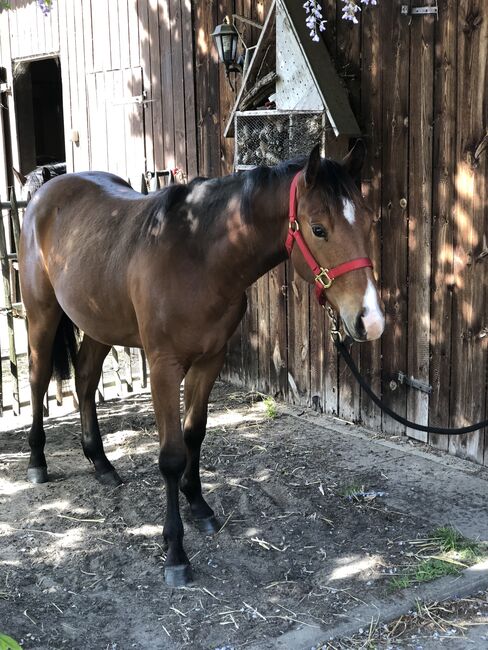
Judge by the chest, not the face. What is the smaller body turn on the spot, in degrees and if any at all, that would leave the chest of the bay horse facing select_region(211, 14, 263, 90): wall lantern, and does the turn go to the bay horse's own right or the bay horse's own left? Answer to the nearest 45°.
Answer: approximately 135° to the bay horse's own left

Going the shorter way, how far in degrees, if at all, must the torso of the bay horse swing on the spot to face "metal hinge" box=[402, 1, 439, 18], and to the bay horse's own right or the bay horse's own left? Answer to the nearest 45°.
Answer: approximately 90° to the bay horse's own left

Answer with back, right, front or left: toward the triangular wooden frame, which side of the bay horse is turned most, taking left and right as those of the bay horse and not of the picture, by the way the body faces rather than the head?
left

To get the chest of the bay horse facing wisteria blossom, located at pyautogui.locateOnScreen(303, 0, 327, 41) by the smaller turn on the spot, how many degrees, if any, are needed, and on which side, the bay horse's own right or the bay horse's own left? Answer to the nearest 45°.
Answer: approximately 90° to the bay horse's own left

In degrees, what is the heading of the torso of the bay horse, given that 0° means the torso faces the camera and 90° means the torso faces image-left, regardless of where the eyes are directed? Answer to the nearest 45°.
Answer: approximately 315°

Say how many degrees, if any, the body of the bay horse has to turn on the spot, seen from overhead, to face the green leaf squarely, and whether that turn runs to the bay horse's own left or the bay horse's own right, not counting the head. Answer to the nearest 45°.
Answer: approximately 45° to the bay horse's own right

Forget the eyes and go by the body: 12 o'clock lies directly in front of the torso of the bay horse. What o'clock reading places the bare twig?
The bare twig is roughly at 8 o'clock from the bay horse.

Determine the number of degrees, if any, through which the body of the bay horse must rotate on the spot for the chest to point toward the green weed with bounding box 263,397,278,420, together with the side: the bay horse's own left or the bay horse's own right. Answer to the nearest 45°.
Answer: approximately 135° to the bay horse's own left
